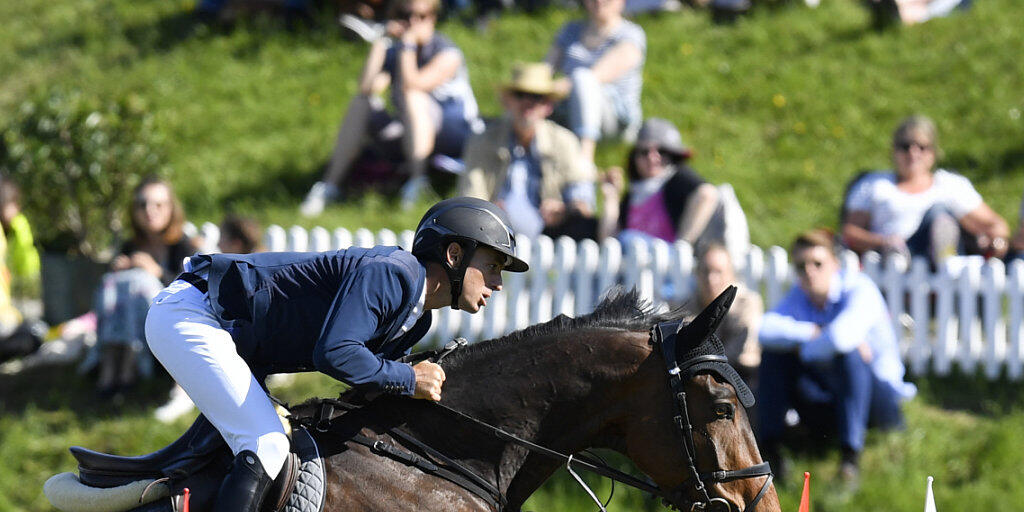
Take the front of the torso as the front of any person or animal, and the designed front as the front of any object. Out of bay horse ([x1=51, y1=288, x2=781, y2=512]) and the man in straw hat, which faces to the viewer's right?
the bay horse

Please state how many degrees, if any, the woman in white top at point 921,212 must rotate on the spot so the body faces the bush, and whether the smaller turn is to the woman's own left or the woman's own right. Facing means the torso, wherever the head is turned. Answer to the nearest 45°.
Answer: approximately 90° to the woman's own right

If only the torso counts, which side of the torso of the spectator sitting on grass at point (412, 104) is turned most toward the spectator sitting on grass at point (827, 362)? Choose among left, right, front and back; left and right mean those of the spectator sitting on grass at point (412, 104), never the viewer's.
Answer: left

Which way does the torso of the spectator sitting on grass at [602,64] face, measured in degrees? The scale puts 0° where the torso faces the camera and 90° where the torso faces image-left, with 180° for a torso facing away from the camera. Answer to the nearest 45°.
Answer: approximately 0°

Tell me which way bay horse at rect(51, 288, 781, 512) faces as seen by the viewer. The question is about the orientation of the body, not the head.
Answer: to the viewer's right

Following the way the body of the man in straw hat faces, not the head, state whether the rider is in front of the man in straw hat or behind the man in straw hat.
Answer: in front

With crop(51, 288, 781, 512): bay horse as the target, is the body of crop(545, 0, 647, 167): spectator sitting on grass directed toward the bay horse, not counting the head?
yes

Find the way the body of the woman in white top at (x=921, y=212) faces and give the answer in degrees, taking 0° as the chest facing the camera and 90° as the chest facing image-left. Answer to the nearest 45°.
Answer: approximately 0°

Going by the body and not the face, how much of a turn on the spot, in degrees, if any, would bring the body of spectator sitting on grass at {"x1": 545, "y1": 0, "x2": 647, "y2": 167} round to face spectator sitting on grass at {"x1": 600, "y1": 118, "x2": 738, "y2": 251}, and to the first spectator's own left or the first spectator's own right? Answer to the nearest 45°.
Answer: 0° — they already face them

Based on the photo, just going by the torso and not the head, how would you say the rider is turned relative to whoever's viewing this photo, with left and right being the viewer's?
facing to the right of the viewer

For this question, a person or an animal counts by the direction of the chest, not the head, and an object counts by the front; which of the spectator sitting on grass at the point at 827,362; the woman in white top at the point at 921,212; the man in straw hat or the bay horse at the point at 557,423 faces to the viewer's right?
the bay horse

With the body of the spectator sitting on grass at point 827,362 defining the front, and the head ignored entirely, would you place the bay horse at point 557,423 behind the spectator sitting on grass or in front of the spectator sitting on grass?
in front
